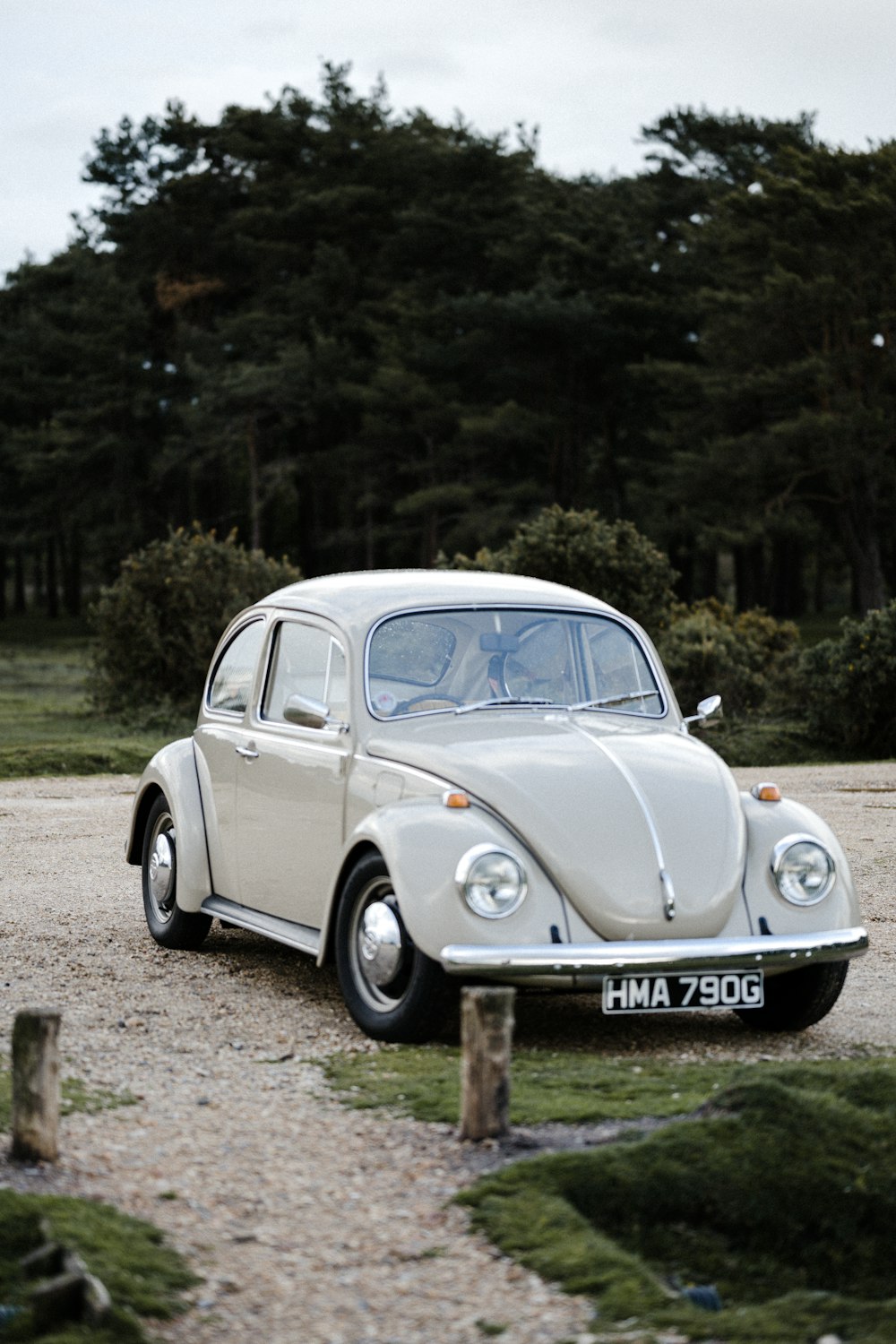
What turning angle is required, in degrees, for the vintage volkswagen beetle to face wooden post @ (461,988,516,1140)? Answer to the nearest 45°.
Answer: approximately 45° to its right

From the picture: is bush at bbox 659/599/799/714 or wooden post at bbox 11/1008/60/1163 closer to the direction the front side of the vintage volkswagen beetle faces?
the wooden post

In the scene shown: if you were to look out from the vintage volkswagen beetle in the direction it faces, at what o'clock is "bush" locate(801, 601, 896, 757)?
The bush is roughly at 8 o'clock from the vintage volkswagen beetle.

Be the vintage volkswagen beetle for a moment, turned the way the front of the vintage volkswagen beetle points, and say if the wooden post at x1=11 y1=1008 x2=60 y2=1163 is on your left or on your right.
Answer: on your right

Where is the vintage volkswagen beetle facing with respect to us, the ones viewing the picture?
facing the viewer and to the right of the viewer

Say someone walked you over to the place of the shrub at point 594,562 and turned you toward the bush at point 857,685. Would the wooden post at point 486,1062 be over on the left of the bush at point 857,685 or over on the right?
right

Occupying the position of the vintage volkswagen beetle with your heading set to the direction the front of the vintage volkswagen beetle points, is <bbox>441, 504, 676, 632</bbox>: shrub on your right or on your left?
on your left
